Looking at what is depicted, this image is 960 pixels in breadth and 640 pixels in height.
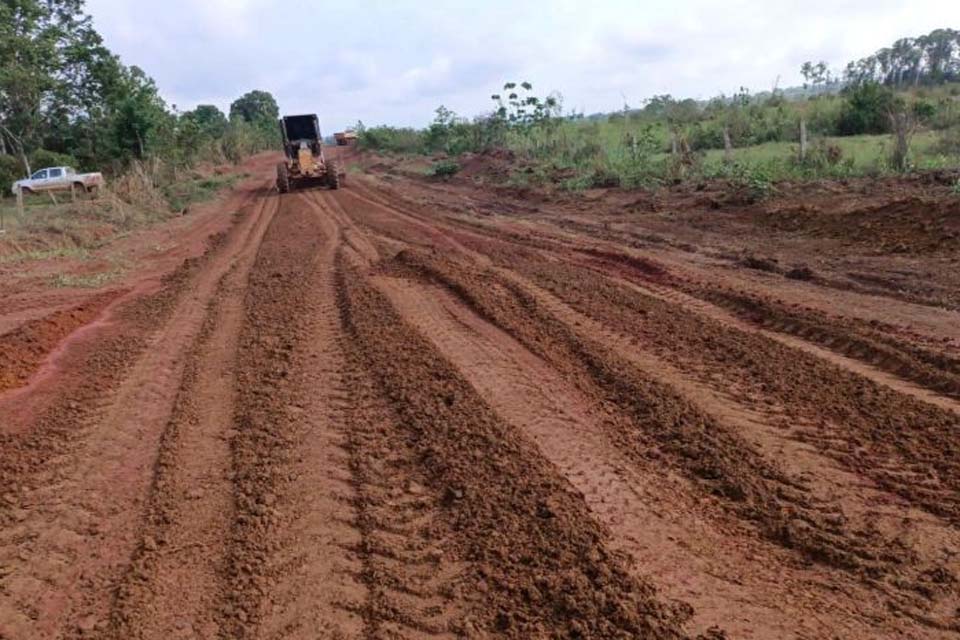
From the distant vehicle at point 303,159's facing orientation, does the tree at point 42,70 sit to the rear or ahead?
to the rear

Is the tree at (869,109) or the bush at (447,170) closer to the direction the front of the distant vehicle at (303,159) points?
the tree
